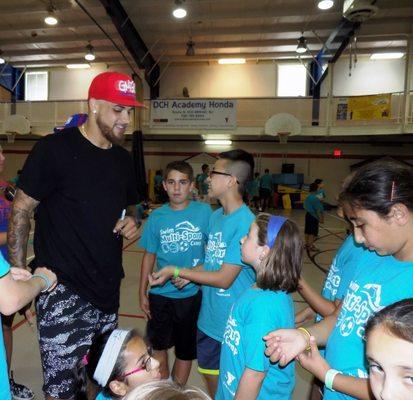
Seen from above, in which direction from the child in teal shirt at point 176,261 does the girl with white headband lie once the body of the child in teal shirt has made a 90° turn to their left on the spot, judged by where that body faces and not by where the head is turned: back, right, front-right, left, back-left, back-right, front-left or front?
right

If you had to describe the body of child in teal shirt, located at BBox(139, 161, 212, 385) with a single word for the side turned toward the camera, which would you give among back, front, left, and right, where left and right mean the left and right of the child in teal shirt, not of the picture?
front

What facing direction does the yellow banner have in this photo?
toward the camera

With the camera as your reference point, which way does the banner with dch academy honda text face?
facing the viewer

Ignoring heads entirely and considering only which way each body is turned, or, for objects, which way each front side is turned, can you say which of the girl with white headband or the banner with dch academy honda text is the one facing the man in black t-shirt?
the banner with dch academy honda text

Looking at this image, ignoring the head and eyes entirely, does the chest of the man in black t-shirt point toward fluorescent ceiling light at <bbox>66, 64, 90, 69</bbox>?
no

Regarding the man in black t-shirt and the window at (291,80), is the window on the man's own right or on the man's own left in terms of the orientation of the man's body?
on the man's own left

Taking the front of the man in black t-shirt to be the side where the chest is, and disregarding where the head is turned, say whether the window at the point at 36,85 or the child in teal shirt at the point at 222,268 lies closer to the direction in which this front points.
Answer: the child in teal shirt

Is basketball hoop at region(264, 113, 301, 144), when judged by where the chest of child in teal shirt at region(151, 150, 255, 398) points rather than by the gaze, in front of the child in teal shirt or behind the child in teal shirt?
behind

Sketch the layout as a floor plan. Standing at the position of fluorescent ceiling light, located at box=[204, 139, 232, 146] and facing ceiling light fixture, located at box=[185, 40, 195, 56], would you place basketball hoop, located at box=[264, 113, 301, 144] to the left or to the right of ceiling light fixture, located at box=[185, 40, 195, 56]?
left

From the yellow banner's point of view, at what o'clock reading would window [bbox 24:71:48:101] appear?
The window is roughly at 3 o'clock from the yellow banner.

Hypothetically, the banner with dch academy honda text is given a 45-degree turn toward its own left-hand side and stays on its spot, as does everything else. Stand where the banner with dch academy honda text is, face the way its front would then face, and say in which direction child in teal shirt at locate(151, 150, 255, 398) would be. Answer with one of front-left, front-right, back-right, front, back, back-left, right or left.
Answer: front-right

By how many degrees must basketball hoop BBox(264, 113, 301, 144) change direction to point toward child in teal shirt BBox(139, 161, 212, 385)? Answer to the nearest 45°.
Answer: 0° — it already faces them

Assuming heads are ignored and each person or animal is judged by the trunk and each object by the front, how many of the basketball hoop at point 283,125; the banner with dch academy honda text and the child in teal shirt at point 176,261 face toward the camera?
3

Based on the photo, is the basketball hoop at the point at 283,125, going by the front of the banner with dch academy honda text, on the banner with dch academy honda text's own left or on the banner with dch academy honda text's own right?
on the banner with dch academy honda text's own left

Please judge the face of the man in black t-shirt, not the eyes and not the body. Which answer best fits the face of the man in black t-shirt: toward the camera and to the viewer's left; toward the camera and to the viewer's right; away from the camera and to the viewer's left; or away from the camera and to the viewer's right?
toward the camera and to the viewer's right

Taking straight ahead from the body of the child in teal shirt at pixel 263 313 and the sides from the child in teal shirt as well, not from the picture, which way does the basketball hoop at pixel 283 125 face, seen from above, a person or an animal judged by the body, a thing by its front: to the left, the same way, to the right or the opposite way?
to the left
